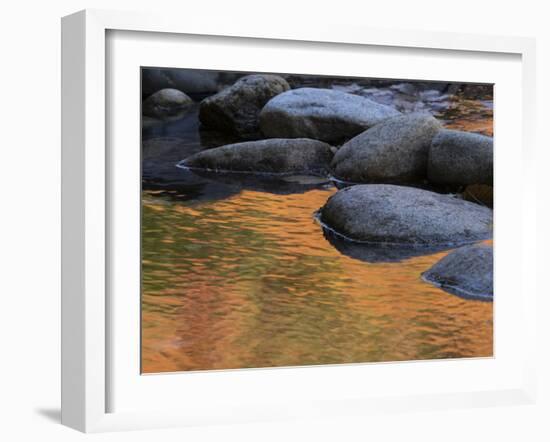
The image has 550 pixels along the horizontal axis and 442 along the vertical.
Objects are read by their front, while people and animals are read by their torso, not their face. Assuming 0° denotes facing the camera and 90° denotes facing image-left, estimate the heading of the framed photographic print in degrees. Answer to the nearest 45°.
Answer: approximately 315°
